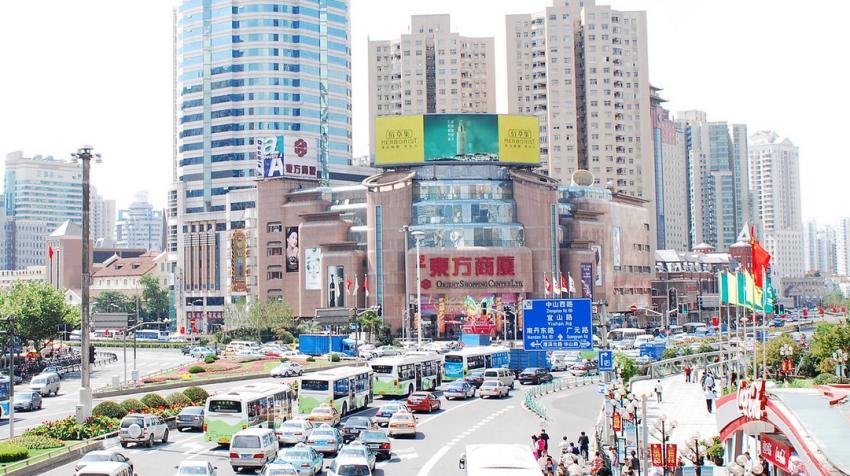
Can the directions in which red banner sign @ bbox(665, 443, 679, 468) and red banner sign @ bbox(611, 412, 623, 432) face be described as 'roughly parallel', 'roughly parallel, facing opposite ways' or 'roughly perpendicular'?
roughly parallel

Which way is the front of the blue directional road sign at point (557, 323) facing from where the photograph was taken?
facing the viewer

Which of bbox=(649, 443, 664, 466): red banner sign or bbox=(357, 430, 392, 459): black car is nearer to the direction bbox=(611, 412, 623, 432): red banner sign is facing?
the red banner sign

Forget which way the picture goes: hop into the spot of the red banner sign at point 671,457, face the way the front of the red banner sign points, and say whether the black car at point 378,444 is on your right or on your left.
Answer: on your right

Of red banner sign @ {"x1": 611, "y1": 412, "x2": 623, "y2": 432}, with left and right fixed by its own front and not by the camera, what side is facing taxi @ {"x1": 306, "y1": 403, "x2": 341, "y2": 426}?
right

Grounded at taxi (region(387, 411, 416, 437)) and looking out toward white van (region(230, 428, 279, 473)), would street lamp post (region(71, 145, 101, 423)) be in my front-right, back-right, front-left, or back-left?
front-right

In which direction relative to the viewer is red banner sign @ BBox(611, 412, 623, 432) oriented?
toward the camera

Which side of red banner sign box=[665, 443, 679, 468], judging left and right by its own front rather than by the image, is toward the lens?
front

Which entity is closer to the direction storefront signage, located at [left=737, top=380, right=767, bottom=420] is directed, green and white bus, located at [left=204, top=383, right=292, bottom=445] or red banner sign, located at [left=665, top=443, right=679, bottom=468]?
the red banner sign

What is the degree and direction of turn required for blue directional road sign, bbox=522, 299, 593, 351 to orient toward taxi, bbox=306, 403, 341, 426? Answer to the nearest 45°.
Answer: approximately 90° to its right

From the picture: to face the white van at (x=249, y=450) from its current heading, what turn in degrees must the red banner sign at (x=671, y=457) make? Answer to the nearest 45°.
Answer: approximately 90° to its right
